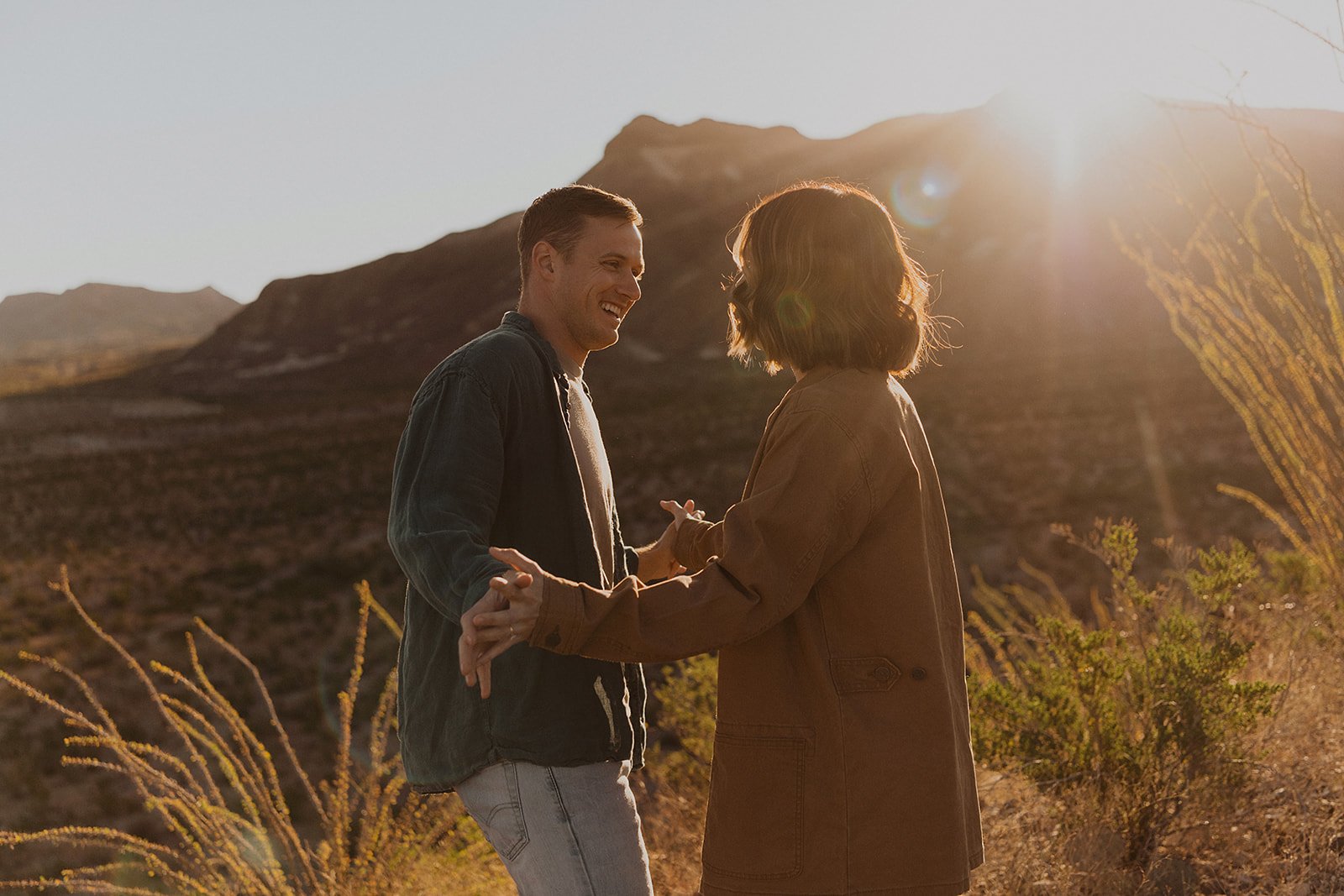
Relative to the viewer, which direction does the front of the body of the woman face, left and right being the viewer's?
facing away from the viewer and to the left of the viewer

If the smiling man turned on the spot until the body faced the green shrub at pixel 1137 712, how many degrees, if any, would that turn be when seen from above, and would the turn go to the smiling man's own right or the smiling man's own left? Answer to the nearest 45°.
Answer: approximately 45° to the smiling man's own left

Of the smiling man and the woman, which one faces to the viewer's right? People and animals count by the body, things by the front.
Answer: the smiling man

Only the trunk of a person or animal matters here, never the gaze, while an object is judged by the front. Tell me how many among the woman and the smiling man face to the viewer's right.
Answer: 1

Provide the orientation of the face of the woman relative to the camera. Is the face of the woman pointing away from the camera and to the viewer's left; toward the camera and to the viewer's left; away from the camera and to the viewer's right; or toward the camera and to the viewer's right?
away from the camera and to the viewer's left

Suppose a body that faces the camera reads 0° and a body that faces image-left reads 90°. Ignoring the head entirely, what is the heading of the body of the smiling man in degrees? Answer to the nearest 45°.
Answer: approximately 270°
